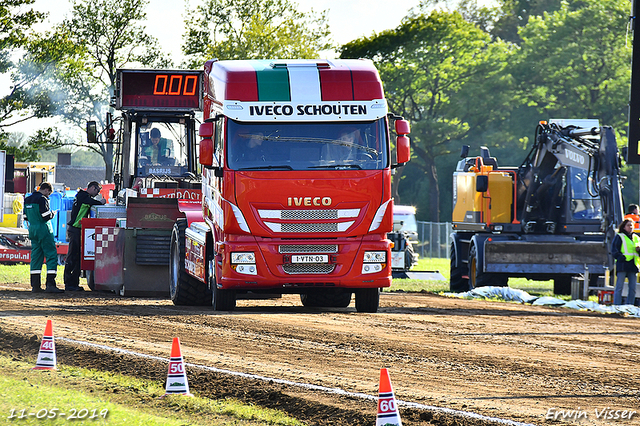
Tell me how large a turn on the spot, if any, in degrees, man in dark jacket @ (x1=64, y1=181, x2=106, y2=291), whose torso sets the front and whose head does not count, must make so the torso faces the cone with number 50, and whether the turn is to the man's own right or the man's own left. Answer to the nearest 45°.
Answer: approximately 90° to the man's own right

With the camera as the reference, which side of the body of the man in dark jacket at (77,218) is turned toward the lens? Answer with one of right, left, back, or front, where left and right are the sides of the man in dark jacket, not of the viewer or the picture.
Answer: right

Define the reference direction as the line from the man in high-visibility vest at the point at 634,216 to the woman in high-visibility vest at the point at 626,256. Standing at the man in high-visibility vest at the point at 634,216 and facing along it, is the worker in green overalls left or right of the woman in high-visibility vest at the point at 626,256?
right

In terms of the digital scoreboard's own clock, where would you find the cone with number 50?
The cone with number 50 is roughly at 12 o'clock from the digital scoreboard.

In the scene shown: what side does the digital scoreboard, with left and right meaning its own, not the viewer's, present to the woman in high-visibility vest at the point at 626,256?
left

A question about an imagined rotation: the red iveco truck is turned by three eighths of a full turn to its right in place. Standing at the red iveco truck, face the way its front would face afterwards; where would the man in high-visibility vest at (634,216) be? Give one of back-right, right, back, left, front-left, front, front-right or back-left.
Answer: right

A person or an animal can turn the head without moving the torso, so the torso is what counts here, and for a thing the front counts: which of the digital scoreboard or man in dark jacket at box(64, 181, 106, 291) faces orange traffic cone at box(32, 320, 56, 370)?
the digital scoreboard

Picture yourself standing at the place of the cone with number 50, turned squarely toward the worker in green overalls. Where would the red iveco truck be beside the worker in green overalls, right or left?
right

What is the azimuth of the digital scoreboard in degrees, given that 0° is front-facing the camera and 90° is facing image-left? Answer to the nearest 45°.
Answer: approximately 0°

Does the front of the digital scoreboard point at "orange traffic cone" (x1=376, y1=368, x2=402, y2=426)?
yes

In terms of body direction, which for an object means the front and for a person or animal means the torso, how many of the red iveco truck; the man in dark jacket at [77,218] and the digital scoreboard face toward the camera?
2

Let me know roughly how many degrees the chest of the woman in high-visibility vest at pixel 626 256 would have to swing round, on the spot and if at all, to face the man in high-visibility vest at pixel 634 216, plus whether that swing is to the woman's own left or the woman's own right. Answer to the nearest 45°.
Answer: approximately 135° to the woman's own left

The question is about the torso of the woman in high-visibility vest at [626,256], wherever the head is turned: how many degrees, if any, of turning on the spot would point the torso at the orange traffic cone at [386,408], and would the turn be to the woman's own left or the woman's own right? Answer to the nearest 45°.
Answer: approximately 45° to the woman's own right

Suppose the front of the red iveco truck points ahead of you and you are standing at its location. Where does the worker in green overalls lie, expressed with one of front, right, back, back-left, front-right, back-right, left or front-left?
back-right
